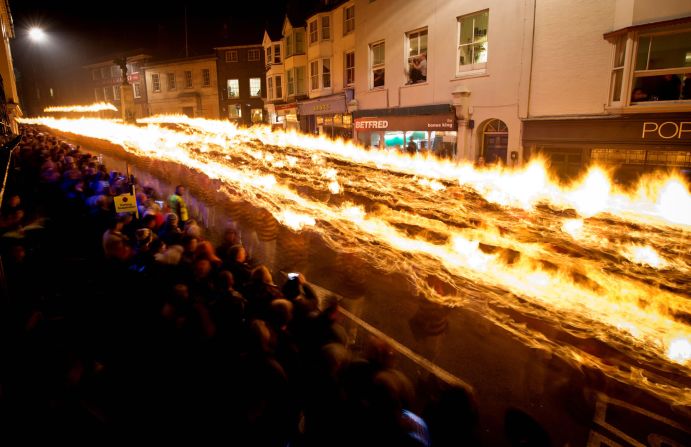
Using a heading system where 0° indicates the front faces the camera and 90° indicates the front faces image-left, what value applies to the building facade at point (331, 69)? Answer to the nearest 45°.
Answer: approximately 45°

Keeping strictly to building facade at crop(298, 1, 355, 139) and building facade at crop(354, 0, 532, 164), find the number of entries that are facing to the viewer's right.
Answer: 0

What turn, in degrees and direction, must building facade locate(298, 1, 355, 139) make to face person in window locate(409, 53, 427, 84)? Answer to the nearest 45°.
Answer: approximately 90° to its left

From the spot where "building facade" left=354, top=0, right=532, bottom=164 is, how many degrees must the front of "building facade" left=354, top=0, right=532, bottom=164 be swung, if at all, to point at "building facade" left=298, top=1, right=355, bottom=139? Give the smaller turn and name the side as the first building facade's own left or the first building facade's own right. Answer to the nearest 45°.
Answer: approximately 90° to the first building facade's own right

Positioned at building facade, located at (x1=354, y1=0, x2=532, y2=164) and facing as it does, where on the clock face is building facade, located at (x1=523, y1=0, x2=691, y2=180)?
building facade, located at (x1=523, y1=0, x2=691, y2=180) is roughly at 9 o'clock from building facade, located at (x1=354, y1=0, x2=532, y2=164).

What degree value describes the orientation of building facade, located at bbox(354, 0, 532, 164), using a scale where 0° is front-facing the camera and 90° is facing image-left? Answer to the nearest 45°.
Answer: approximately 45°

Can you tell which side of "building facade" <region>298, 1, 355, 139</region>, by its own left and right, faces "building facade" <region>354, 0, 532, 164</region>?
left
